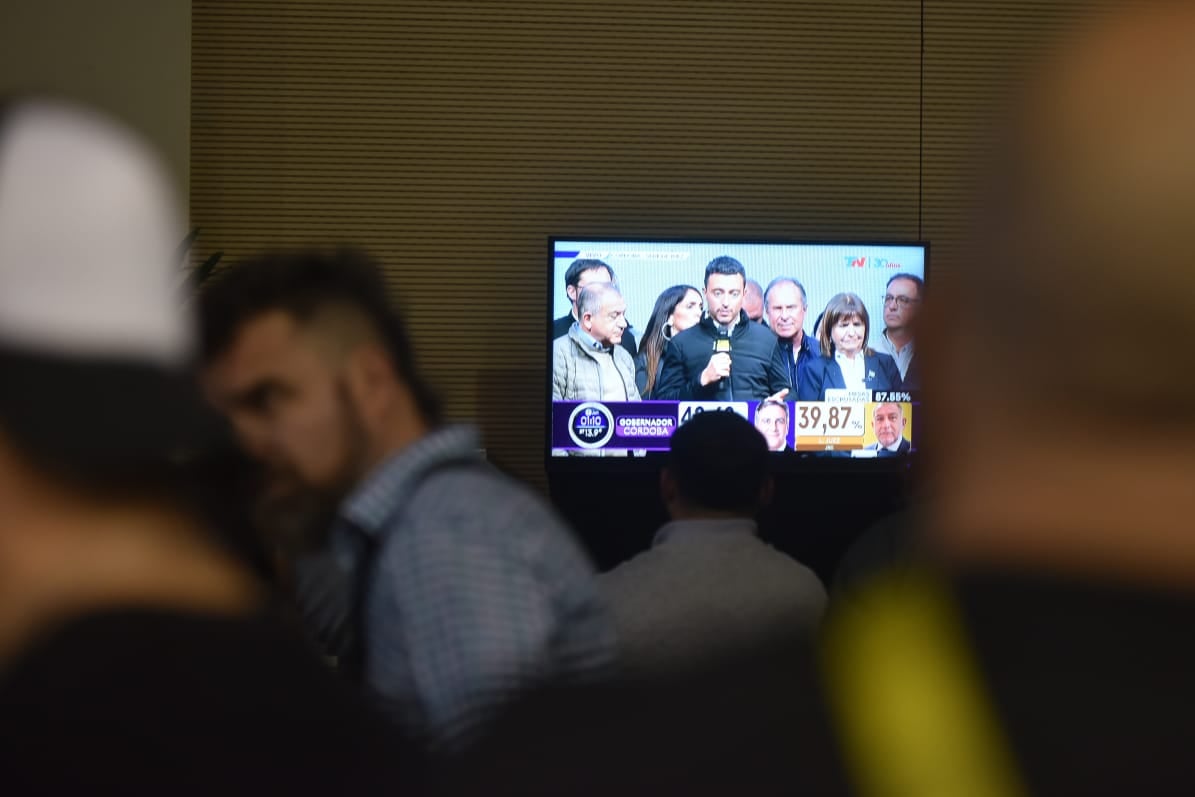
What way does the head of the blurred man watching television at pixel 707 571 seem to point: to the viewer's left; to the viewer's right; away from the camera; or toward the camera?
away from the camera

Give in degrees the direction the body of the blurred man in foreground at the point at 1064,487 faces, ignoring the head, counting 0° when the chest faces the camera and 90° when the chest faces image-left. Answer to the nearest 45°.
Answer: approximately 180°

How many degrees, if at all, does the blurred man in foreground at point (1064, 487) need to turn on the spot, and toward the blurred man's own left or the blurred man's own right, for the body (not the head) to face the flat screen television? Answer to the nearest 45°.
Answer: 0° — they already face it

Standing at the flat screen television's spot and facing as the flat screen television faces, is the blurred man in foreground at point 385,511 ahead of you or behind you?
ahead

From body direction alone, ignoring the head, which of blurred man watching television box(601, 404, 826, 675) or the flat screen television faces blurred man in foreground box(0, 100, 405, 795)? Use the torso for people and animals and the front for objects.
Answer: the flat screen television

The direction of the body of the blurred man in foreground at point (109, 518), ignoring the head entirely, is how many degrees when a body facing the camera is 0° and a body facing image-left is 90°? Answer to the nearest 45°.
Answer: approximately 180°

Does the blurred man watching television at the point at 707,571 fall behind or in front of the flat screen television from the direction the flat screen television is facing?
in front

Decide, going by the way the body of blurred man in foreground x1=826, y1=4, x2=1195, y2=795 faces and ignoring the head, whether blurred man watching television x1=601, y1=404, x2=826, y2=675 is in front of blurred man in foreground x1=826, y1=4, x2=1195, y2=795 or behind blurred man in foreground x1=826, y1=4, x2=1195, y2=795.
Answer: in front

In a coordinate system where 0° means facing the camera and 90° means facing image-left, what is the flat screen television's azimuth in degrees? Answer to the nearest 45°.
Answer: approximately 0°

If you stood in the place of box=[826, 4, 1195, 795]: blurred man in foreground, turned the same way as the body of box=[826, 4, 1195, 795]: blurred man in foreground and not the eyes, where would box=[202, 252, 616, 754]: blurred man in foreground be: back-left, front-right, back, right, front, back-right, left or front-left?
front-left

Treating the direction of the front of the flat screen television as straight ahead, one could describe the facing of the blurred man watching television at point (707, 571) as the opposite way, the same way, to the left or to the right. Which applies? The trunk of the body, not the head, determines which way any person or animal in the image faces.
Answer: the opposite way

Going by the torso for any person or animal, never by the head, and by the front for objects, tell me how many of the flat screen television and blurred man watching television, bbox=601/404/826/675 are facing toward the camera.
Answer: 1

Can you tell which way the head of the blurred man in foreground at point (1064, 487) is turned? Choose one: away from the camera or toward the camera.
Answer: away from the camera

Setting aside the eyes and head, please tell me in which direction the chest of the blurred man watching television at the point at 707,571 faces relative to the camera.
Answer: away from the camera
